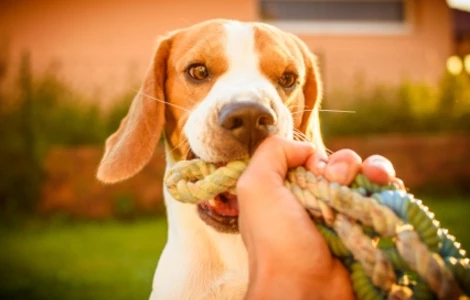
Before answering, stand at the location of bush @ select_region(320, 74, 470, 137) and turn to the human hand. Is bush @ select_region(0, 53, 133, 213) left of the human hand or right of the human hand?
right

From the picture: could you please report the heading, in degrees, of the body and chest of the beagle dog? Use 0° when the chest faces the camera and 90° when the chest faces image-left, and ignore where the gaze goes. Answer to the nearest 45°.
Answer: approximately 0°

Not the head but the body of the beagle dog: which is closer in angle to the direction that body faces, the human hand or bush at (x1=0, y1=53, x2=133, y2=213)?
the human hand

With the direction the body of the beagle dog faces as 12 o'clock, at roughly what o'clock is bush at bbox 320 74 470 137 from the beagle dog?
The bush is roughly at 7 o'clock from the beagle dog.

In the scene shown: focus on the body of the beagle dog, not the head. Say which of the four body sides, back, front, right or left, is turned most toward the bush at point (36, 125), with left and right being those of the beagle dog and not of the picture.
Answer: back

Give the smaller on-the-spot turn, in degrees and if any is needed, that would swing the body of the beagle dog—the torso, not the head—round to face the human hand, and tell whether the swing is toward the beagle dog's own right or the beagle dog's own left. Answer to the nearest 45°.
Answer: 0° — it already faces them

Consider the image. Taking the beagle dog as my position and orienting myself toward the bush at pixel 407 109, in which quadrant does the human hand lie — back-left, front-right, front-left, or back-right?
back-right

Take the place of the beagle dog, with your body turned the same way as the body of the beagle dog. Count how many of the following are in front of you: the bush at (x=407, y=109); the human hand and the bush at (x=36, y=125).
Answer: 1
